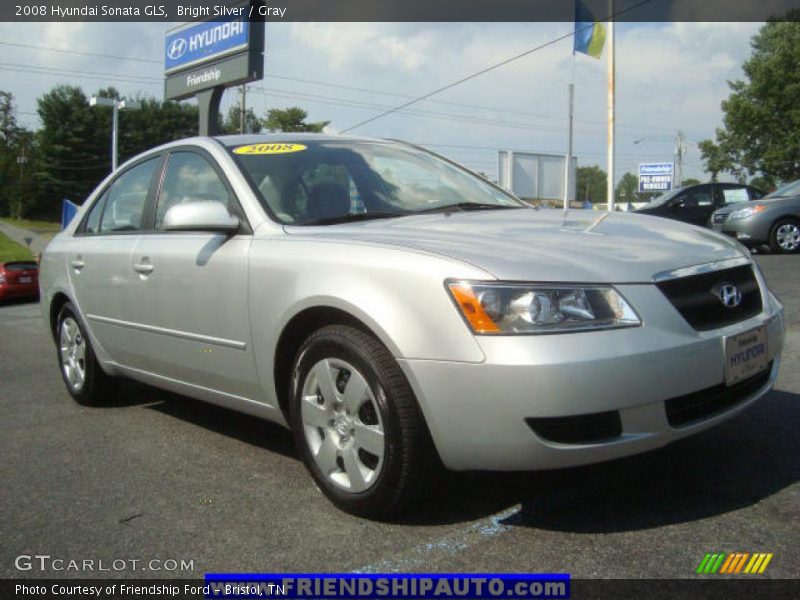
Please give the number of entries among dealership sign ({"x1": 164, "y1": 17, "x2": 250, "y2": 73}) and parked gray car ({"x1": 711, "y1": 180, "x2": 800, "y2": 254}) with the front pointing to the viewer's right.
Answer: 0

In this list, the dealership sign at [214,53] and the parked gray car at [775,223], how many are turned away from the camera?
0

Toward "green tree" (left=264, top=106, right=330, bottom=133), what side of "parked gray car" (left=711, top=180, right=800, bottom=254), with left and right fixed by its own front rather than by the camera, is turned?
right

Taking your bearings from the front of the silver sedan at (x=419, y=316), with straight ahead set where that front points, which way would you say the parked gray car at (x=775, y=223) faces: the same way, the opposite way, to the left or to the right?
to the right

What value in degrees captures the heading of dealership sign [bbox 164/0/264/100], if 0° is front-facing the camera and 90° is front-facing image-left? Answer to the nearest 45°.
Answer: approximately 45°

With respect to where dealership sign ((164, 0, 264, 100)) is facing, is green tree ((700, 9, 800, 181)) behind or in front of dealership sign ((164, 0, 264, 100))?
behind

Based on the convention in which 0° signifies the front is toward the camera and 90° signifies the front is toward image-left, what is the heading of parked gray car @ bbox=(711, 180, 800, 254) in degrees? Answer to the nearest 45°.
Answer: approximately 45°

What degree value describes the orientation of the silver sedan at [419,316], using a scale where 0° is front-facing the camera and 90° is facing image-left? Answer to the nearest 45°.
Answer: approximately 315°

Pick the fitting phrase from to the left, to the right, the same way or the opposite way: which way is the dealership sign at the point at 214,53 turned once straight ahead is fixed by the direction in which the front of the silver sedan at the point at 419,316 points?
to the right

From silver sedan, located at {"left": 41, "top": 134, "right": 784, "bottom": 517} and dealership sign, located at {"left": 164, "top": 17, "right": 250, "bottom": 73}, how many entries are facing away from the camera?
0
